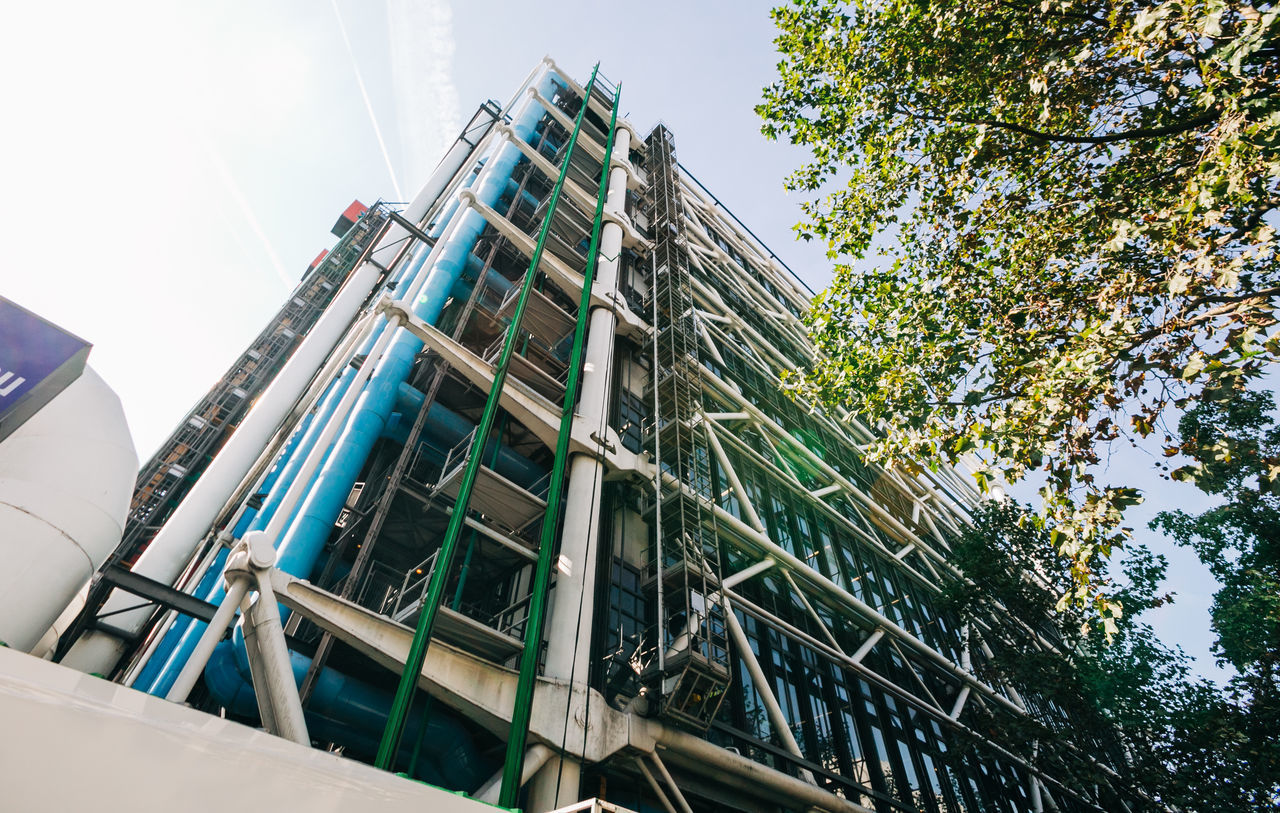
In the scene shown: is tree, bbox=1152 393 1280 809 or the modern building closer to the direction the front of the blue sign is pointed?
the tree
